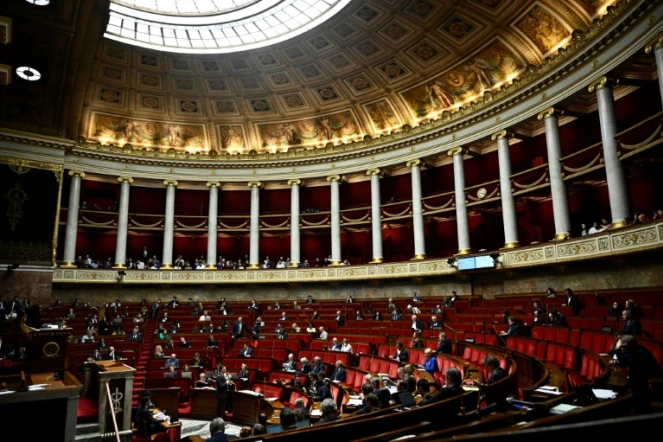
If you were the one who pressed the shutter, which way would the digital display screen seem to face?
facing the viewer and to the left of the viewer

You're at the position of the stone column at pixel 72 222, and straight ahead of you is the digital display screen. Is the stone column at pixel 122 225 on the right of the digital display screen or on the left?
left

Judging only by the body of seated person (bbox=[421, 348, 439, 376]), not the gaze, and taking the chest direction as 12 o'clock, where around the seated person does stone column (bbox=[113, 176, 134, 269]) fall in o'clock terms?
The stone column is roughly at 1 o'clock from the seated person.

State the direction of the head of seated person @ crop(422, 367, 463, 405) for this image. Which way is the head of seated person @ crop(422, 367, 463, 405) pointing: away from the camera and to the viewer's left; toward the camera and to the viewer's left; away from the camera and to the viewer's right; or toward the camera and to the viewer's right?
away from the camera and to the viewer's left

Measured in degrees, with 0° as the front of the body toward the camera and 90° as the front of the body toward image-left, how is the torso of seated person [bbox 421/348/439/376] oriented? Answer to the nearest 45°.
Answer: approximately 90°

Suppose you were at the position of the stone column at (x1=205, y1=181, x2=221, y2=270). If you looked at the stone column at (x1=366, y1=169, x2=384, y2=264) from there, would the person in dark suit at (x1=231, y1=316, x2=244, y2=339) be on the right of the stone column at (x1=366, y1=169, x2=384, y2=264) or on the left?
right

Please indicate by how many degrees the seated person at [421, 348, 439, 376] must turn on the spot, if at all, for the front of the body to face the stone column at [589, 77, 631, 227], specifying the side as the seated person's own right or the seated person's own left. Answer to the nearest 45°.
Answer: approximately 135° to the seated person's own right

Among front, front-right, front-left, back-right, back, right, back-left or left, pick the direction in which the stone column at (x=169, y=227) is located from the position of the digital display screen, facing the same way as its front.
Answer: front-right

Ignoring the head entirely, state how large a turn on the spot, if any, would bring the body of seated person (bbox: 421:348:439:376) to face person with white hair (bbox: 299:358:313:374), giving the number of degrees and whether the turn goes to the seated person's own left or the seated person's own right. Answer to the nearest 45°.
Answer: approximately 45° to the seated person's own right

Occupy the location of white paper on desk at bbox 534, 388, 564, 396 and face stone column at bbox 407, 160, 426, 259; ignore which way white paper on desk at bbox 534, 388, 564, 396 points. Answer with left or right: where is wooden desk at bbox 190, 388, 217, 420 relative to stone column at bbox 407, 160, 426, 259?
left

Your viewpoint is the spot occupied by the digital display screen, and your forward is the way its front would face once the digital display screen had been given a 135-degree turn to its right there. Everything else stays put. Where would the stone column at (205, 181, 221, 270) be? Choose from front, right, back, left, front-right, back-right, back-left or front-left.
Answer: left

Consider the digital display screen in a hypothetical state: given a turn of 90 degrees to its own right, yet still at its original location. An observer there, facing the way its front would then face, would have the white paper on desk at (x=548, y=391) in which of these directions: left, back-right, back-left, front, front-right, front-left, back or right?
back-left

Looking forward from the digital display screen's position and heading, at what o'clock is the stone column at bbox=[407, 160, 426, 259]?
The stone column is roughly at 3 o'clock from the digital display screen.

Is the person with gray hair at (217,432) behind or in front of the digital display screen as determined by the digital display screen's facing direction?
in front

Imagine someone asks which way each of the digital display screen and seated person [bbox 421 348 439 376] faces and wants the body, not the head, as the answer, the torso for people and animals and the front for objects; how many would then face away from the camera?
0

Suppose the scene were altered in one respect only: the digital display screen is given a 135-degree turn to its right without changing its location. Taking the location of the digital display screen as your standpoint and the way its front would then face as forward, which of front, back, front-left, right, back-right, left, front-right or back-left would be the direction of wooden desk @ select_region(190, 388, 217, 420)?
back-left

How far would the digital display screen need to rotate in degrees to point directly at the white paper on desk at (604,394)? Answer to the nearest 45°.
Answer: approximately 45° to its left

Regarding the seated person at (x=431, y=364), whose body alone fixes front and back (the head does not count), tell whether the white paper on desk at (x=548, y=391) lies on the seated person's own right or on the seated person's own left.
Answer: on the seated person's own left

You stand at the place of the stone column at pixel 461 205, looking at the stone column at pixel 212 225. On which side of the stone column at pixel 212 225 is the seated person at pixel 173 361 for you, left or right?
left
